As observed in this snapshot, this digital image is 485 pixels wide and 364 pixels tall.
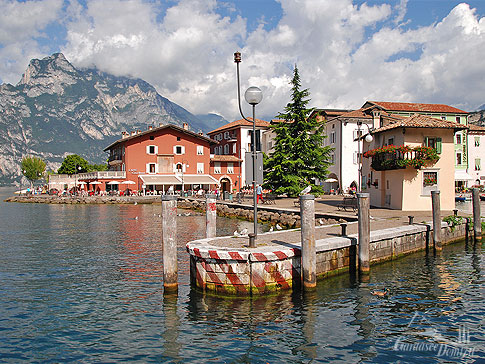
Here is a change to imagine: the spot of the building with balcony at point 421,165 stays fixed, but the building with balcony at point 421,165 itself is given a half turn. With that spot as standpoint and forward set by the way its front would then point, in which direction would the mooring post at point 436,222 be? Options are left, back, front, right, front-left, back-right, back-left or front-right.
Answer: back-right

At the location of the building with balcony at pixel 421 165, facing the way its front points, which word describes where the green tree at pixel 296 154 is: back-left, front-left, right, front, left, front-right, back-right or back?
right

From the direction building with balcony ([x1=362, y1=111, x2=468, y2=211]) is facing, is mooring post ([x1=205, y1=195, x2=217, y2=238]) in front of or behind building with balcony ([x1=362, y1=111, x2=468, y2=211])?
in front

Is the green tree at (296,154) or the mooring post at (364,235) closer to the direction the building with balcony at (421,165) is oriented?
the mooring post

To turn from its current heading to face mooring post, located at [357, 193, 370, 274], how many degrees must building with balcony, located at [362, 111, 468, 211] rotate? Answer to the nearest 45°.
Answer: approximately 45° to its left

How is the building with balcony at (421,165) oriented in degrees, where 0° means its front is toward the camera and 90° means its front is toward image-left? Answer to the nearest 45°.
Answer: approximately 45°
